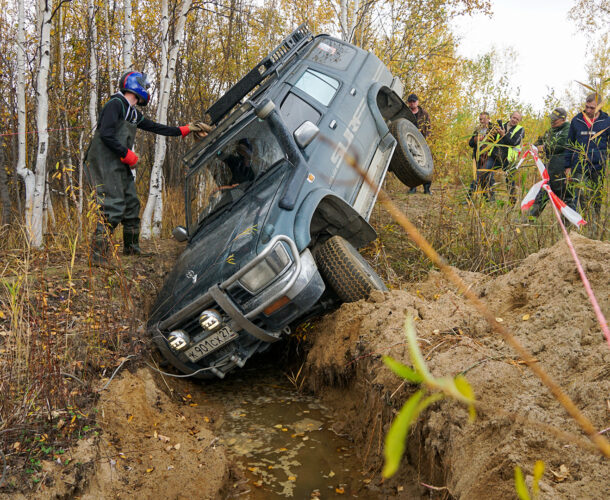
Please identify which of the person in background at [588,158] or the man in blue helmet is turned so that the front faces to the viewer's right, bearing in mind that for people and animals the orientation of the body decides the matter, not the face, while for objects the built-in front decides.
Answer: the man in blue helmet

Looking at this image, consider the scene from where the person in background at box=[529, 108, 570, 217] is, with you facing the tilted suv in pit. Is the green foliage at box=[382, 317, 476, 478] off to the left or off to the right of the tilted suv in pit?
left

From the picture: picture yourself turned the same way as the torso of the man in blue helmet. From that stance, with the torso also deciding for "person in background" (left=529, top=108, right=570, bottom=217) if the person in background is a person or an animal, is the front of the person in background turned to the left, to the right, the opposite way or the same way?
the opposite way

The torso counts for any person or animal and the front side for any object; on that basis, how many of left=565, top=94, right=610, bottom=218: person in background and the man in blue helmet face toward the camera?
1

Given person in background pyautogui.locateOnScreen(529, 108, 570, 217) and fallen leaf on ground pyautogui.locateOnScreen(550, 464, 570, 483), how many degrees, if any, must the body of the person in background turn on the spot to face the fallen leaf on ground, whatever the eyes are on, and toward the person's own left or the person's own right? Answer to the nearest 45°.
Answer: approximately 45° to the person's own left

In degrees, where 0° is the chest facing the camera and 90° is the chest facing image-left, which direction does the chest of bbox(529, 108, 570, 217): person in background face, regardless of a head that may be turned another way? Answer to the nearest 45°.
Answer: approximately 45°

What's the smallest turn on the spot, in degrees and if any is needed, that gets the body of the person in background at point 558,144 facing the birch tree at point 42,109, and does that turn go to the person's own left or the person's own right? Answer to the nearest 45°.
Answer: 0° — they already face it

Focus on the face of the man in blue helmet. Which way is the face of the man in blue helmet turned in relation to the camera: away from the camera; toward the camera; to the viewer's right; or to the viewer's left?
to the viewer's right

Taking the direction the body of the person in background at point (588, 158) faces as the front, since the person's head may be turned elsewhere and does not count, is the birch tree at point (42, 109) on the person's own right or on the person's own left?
on the person's own right

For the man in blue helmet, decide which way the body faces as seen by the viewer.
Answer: to the viewer's right

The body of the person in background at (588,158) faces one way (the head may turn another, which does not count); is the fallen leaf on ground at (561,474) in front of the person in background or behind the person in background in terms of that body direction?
in front

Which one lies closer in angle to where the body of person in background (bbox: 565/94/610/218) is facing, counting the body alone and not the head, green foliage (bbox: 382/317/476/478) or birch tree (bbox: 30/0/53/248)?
the green foliage

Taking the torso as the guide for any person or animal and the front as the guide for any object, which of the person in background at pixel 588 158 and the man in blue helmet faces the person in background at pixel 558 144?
the man in blue helmet
